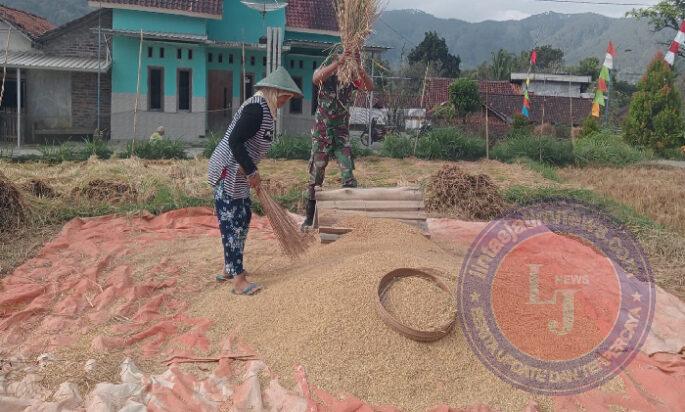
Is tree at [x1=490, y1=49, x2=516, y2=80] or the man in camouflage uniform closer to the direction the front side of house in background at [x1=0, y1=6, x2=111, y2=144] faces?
the man in camouflage uniform

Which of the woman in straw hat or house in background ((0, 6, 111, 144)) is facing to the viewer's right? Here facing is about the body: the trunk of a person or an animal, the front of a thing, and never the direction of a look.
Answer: the woman in straw hat

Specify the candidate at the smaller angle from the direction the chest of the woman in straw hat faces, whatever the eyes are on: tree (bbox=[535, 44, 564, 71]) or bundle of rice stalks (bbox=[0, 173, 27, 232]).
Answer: the tree

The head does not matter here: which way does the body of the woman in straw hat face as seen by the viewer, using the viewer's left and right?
facing to the right of the viewer

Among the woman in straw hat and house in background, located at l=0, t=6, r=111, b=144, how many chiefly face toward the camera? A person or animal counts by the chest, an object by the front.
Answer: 1

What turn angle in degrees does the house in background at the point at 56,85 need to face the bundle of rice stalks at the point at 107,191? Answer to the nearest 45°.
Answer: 0° — it already faces it

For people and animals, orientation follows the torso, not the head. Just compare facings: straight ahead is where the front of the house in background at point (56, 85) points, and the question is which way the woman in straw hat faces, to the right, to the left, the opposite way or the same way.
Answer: to the left

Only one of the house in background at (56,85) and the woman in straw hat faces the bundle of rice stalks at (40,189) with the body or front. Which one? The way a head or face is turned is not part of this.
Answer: the house in background

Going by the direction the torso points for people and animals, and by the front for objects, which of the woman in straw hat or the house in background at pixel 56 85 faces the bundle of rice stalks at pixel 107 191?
the house in background

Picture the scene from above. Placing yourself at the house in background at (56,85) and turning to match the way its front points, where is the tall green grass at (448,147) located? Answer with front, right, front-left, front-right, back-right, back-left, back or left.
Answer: front-left

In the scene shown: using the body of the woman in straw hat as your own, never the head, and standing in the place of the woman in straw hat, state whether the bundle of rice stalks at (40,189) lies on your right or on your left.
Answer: on your left

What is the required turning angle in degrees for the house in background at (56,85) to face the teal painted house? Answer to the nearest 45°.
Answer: approximately 90° to its left
